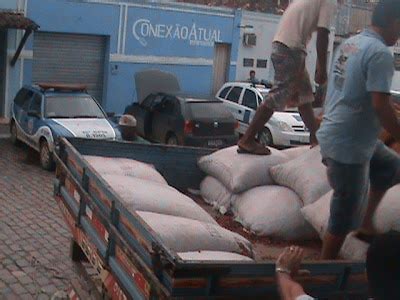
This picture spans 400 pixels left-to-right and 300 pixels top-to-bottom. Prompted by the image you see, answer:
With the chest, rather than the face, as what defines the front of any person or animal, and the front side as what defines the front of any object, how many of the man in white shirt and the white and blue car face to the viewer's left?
0

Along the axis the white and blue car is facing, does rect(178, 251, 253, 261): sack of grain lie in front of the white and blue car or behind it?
in front

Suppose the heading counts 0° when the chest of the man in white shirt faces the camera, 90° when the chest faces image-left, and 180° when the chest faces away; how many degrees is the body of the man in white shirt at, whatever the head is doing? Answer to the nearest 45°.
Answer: approximately 270°

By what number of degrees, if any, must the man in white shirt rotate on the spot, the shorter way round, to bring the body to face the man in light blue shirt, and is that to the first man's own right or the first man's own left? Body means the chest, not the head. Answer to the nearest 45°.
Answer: approximately 90° to the first man's own right

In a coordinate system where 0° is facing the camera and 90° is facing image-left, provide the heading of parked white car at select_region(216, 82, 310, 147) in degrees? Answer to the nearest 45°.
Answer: approximately 315°

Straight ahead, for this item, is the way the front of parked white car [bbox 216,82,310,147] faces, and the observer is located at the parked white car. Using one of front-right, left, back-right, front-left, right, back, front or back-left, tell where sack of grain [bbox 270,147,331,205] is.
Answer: front-right

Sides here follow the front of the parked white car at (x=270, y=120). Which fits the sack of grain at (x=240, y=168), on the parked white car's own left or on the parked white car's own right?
on the parked white car's own right
